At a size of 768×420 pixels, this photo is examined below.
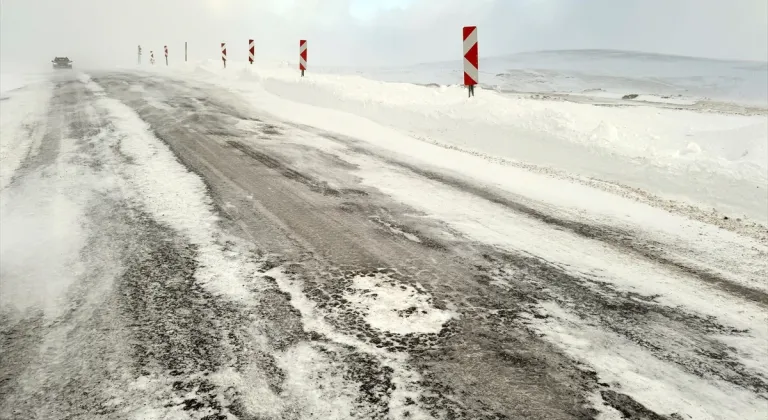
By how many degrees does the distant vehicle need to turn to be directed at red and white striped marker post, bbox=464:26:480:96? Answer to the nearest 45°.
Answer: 0° — it already faces it

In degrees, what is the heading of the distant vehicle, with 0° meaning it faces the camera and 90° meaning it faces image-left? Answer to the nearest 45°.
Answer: approximately 0°
